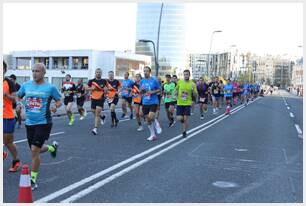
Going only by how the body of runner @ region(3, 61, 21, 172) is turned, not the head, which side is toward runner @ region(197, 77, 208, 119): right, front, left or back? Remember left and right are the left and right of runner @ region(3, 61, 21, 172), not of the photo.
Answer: back

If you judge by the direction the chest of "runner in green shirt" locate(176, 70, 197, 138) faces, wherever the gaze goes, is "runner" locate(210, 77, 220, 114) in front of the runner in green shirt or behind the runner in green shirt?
behind

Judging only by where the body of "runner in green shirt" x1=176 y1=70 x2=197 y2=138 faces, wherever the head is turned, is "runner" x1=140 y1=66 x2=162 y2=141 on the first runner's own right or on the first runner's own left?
on the first runner's own right

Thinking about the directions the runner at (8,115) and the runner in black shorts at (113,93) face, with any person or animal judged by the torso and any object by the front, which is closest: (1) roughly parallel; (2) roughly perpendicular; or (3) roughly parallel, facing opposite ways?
roughly parallel

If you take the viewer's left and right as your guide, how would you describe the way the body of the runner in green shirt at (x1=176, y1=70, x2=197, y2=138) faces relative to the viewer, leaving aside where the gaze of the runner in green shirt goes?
facing the viewer

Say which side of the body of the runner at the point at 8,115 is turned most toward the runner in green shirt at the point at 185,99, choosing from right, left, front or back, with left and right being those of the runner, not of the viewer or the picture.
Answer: back

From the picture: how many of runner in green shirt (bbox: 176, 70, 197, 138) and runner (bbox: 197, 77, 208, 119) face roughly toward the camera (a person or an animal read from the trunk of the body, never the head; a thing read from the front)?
2

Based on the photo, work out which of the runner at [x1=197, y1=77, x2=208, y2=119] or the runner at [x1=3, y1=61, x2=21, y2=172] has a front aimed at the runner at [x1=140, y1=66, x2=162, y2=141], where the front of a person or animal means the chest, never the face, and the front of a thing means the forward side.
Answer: the runner at [x1=197, y1=77, x2=208, y2=119]

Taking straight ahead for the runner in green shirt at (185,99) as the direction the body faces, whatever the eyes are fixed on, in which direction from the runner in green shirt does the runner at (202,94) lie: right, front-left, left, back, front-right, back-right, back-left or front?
back

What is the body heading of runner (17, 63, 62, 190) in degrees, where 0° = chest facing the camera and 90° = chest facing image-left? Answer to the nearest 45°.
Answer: approximately 45°

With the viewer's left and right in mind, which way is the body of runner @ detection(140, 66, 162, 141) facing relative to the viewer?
facing the viewer and to the left of the viewer

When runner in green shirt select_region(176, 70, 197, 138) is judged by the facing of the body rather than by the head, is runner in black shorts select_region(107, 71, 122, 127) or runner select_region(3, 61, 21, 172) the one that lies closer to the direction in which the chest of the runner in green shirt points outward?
the runner

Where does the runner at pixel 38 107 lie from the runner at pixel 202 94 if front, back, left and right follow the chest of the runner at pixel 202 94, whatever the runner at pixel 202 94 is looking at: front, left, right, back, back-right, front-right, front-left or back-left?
front
